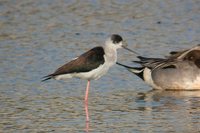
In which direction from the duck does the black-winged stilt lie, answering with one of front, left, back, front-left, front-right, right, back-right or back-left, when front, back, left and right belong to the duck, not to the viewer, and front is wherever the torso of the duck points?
back-right

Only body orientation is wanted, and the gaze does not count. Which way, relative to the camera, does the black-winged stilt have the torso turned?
to the viewer's right

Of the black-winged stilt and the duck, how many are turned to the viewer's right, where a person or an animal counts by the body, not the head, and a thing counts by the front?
2

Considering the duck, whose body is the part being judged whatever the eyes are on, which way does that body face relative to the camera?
to the viewer's right

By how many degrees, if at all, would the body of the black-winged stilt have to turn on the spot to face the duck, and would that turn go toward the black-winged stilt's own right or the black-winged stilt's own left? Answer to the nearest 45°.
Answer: approximately 45° to the black-winged stilt's own left
